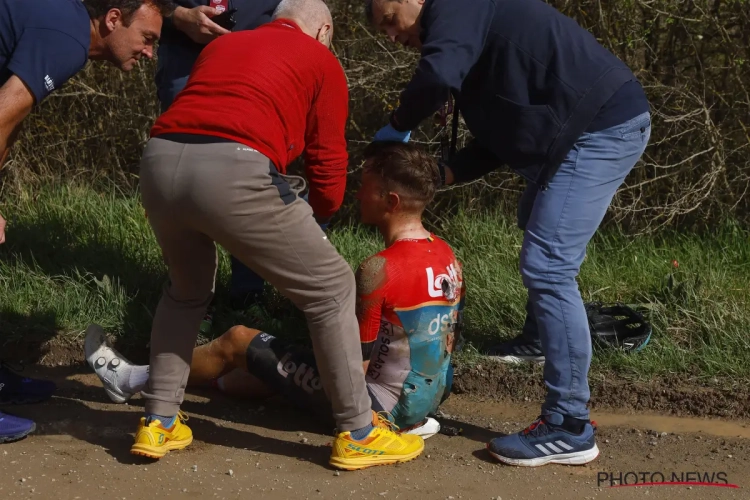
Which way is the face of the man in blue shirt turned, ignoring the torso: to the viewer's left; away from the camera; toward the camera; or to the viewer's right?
to the viewer's right

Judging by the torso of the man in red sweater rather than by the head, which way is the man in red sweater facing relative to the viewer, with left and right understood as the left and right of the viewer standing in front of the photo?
facing away from the viewer and to the right of the viewer

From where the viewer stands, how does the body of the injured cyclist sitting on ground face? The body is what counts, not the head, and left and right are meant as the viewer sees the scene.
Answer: facing away from the viewer and to the left of the viewer

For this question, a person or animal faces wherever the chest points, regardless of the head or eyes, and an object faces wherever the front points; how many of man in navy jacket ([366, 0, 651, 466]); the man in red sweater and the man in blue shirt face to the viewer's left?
1

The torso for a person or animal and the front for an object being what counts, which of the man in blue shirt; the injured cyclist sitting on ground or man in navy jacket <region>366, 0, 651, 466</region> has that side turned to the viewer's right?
the man in blue shirt

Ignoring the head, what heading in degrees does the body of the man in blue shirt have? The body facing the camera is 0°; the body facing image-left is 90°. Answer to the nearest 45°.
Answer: approximately 270°

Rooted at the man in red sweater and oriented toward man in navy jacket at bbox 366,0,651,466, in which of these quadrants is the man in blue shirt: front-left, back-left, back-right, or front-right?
back-left

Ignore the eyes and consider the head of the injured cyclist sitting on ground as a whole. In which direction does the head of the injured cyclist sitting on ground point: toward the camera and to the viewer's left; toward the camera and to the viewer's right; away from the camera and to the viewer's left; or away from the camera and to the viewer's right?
away from the camera and to the viewer's left

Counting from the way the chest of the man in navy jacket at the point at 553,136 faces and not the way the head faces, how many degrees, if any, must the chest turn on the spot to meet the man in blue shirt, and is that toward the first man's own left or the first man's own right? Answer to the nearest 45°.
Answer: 0° — they already face them

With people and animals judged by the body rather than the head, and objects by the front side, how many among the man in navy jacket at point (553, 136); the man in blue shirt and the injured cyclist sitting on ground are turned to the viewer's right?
1

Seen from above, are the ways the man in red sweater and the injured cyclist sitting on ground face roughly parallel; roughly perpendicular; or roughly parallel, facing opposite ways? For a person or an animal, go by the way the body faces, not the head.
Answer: roughly perpendicular

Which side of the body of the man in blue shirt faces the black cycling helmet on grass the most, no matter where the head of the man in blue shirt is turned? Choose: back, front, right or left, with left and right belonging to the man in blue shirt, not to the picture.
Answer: front

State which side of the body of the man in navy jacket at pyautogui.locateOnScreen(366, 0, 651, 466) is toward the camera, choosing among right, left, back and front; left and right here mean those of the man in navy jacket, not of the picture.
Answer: left

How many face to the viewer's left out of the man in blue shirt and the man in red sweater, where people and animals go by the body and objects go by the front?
0
